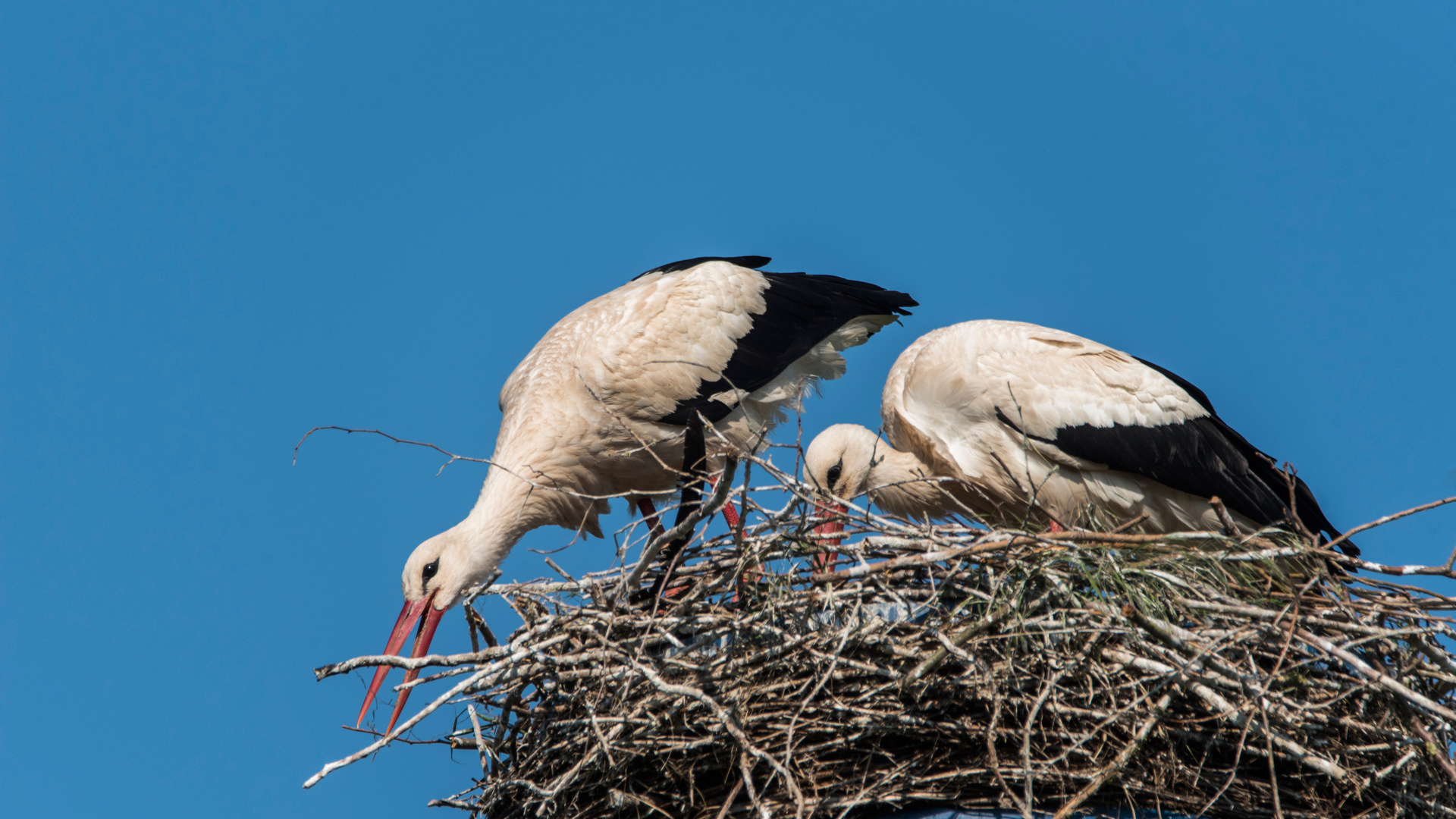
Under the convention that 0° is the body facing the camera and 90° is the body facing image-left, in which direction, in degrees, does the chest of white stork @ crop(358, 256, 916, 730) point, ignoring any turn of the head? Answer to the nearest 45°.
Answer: approximately 90°

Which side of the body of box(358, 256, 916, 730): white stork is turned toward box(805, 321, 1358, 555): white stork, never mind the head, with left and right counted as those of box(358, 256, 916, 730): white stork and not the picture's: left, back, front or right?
back

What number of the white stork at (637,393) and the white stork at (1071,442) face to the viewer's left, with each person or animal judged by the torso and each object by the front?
2

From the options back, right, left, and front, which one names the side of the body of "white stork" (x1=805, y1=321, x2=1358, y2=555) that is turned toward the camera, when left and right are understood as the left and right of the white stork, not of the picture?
left
